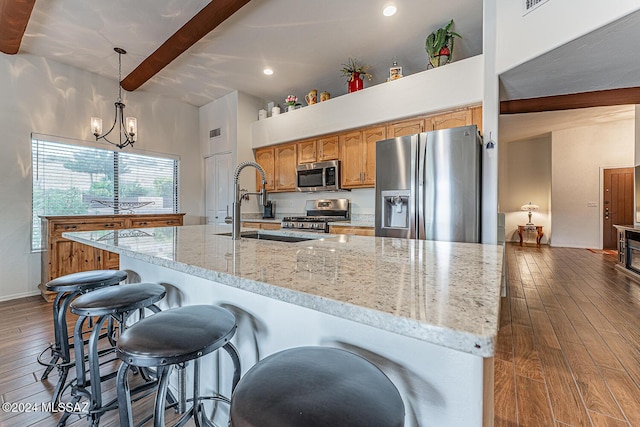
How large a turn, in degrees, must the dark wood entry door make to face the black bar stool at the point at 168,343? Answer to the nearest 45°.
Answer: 0° — it already faces it

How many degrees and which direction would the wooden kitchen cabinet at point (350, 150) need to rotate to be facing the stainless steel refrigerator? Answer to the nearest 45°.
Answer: approximately 90° to its left

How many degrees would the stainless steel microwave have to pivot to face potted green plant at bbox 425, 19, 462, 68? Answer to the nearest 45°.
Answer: approximately 90° to its left

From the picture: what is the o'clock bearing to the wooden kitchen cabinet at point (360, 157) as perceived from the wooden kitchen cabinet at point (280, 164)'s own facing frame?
the wooden kitchen cabinet at point (360, 157) is roughly at 9 o'clock from the wooden kitchen cabinet at point (280, 164).

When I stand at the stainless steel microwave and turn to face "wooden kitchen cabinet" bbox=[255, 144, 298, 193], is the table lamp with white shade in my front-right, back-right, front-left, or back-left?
back-right

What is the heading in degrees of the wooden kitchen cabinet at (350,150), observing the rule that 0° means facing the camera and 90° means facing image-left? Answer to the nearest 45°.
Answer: approximately 45°
